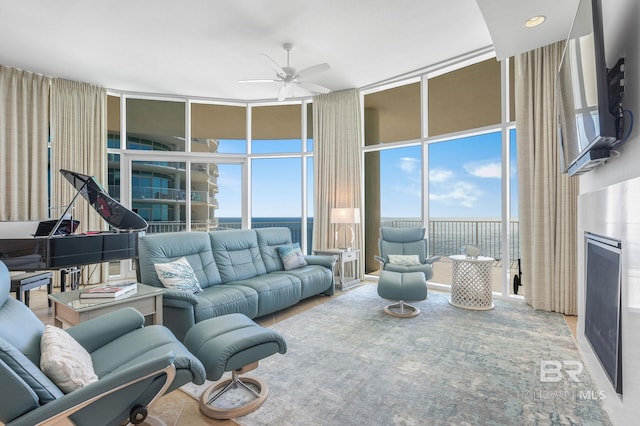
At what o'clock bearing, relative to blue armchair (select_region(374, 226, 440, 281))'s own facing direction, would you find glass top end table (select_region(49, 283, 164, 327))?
The glass top end table is roughly at 1 o'clock from the blue armchair.

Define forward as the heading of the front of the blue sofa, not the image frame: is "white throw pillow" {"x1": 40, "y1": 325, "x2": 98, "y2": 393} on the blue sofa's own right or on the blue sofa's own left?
on the blue sofa's own right

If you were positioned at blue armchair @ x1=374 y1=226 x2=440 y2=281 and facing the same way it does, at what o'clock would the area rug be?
The area rug is roughly at 12 o'clock from the blue armchair.

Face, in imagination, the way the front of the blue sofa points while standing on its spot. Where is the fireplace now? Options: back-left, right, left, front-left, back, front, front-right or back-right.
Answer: front

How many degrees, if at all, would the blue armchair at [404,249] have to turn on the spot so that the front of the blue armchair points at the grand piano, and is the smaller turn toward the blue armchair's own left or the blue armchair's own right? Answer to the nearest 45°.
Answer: approximately 45° to the blue armchair's own right

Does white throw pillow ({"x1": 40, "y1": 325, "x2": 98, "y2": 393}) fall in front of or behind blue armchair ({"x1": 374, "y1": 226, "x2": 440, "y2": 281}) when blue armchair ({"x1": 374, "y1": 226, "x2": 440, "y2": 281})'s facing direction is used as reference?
in front

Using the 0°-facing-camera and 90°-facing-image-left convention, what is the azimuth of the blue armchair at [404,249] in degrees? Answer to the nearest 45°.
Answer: approximately 0°

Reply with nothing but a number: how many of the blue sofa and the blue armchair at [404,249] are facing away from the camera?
0
